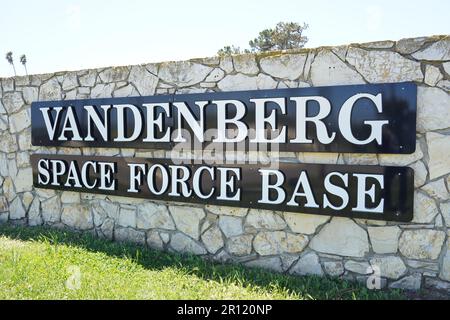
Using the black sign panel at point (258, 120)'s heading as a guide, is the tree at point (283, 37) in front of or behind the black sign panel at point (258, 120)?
behind

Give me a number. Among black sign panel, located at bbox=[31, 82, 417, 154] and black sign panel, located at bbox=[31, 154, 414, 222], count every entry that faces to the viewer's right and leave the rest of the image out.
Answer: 0

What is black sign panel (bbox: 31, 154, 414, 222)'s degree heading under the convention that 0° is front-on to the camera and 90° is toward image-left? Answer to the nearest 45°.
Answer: approximately 45°

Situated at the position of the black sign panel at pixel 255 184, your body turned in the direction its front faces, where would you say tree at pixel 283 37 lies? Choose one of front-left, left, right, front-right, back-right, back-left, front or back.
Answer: back-right

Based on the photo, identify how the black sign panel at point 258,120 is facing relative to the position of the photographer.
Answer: facing the viewer and to the left of the viewer
